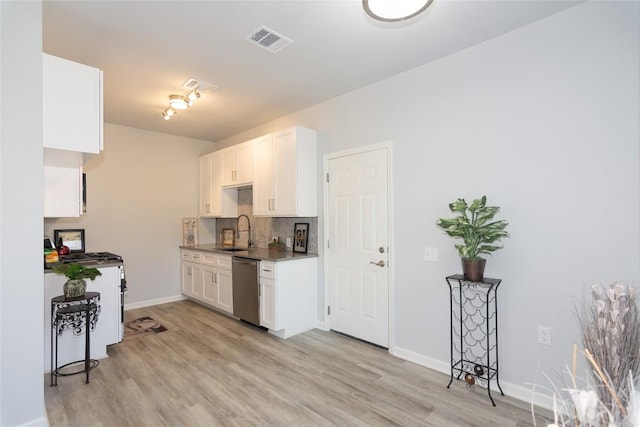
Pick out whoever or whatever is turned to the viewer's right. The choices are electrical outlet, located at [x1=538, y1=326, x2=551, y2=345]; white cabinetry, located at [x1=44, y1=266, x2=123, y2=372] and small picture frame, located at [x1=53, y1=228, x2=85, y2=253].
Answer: the white cabinetry

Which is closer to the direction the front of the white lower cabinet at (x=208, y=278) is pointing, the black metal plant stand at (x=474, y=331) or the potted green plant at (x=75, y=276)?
the potted green plant

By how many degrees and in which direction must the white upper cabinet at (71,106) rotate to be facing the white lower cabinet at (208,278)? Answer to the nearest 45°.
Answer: approximately 45° to its left

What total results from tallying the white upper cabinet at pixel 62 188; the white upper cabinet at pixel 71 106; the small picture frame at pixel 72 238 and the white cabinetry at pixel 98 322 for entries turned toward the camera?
1

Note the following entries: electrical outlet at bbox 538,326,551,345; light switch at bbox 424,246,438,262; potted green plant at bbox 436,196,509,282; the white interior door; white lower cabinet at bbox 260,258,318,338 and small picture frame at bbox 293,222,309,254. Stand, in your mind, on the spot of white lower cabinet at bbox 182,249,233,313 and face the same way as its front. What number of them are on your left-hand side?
6

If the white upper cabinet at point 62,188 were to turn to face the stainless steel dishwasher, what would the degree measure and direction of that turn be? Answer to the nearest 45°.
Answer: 0° — it already faces it

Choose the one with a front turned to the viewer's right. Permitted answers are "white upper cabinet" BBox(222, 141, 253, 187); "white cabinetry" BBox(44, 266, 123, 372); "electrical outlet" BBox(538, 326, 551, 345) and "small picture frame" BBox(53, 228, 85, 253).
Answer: the white cabinetry

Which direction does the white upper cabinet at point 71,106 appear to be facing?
to the viewer's right
